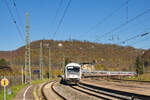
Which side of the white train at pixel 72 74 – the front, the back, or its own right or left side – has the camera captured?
front
